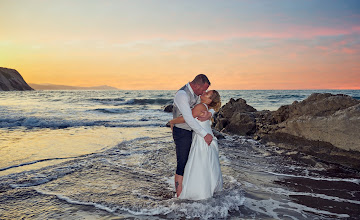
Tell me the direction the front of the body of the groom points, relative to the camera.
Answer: to the viewer's right

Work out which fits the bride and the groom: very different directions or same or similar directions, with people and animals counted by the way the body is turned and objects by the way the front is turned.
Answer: very different directions

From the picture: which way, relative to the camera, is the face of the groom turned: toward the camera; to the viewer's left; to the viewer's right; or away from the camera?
to the viewer's right

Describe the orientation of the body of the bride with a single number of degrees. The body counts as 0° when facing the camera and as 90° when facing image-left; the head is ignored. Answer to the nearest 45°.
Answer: approximately 90°

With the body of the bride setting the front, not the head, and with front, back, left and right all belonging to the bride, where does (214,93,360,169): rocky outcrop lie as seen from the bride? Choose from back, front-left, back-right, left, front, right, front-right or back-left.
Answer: back-right

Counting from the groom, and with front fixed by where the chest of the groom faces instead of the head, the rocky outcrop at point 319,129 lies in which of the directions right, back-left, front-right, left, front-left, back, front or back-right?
front-left
